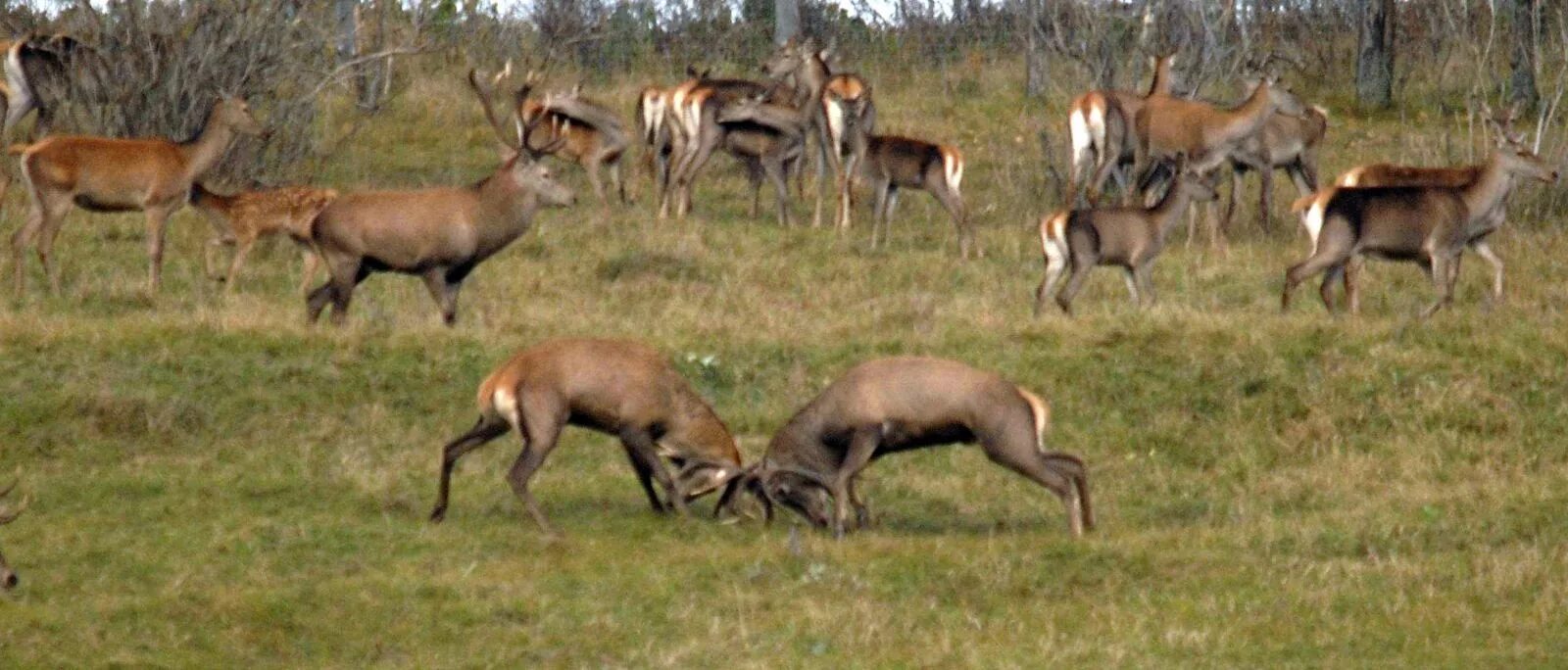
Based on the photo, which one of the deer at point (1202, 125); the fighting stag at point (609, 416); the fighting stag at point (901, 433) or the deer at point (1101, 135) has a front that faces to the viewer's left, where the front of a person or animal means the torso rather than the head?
the fighting stag at point (901, 433)

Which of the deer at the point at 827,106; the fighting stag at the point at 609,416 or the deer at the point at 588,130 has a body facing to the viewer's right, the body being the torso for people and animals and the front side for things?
the fighting stag

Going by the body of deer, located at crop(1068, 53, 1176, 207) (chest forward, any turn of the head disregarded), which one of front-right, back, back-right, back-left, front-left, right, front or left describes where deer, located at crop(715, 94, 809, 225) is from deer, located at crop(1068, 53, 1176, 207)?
back-left

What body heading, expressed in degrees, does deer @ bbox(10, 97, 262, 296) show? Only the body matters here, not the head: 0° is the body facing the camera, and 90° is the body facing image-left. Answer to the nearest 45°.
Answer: approximately 270°

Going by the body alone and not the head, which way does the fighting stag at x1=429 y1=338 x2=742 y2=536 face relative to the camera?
to the viewer's right

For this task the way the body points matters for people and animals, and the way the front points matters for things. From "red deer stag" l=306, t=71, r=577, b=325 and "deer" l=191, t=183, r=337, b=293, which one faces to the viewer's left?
the deer

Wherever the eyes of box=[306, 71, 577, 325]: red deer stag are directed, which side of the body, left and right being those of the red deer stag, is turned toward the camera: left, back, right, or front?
right

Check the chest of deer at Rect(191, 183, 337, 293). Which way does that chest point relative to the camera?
to the viewer's left

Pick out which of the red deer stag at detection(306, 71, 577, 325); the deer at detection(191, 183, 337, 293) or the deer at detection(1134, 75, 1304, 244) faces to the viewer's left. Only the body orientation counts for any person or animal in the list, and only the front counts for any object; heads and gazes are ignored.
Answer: the deer at detection(191, 183, 337, 293)
